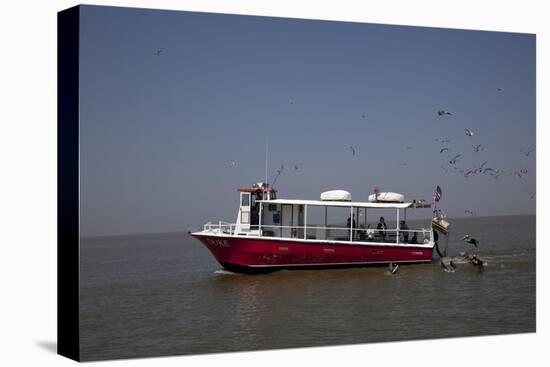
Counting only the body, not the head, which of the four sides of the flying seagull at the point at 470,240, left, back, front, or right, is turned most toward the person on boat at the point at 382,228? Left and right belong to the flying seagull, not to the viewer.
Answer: front

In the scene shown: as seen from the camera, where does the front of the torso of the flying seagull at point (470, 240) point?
to the viewer's left

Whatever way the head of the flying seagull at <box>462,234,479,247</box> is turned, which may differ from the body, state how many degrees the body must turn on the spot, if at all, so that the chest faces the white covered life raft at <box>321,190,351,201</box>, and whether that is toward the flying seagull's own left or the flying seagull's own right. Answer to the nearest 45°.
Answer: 0° — it already faces it
